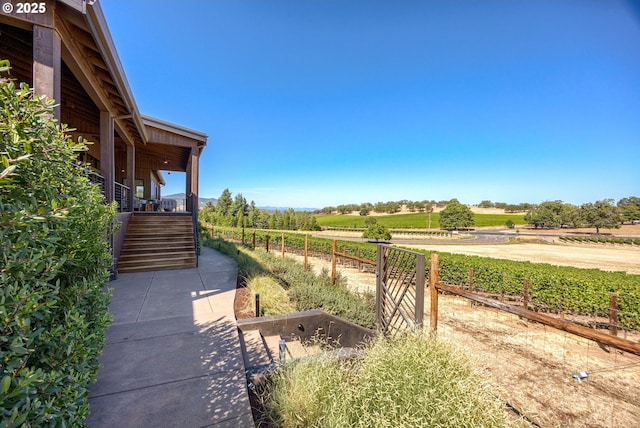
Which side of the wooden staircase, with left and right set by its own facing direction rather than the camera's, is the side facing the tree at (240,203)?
back

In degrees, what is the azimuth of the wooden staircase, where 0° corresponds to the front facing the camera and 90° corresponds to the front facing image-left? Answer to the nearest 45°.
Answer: approximately 0°

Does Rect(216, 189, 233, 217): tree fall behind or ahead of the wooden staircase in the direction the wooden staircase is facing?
behind

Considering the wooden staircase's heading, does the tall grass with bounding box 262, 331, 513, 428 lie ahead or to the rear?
ahead

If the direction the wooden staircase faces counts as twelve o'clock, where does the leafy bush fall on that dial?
The leafy bush is roughly at 12 o'clock from the wooden staircase.

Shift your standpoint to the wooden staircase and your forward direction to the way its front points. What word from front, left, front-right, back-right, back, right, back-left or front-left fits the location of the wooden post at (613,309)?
front-left

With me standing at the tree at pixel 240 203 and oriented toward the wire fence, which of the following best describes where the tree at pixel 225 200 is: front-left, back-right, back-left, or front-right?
back-right

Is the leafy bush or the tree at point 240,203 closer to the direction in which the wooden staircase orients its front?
the leafy bush

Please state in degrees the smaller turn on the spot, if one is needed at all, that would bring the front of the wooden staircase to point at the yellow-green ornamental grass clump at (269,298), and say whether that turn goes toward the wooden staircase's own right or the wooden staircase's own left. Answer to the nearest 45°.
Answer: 0° — it already faces it

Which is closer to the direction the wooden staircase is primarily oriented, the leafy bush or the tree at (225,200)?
the leafy bush
